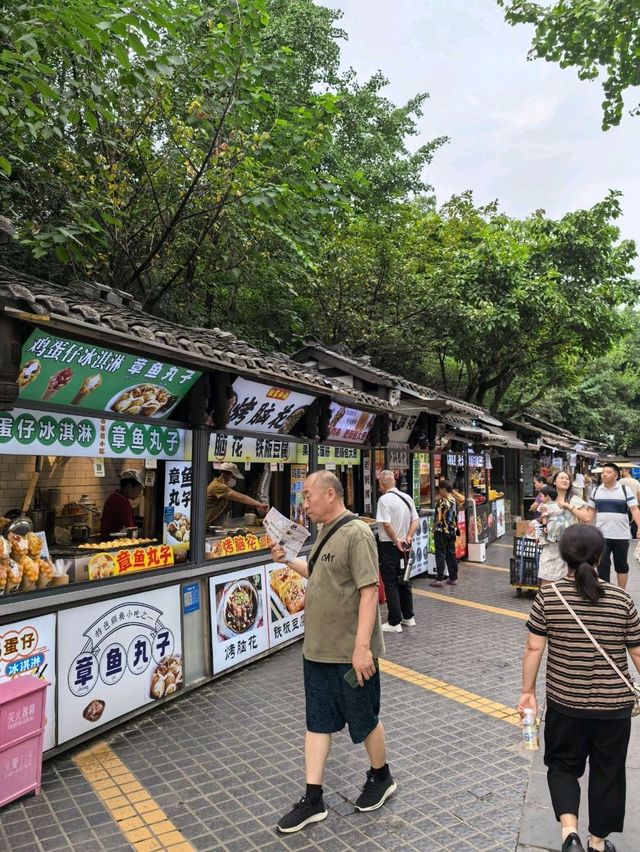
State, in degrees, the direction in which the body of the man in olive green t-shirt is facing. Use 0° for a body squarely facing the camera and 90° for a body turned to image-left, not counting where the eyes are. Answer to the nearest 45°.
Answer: approximately 45°

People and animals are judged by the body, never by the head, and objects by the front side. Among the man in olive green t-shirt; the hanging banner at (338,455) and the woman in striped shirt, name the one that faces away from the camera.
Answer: the woman in striped shirt

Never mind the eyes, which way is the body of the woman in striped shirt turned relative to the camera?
away from the camera

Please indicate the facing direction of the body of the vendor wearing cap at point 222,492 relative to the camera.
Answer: to the viewer's right

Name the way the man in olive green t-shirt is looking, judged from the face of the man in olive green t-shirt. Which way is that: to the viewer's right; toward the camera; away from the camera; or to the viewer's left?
to the viewer's left

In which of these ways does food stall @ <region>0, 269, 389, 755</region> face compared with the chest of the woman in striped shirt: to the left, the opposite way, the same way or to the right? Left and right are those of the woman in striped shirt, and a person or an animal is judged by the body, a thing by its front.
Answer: to the right

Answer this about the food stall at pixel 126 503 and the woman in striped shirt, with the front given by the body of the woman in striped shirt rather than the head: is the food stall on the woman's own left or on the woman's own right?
on the woman's own left

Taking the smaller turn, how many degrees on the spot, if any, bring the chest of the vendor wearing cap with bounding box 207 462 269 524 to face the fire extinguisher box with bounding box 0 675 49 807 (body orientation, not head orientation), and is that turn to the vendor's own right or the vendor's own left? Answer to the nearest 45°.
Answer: approximately 90° to the vendor's own right

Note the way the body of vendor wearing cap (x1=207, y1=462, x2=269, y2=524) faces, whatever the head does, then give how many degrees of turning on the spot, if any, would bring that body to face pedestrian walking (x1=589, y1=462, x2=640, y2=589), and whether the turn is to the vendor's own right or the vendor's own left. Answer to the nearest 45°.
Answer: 0° — they already face them

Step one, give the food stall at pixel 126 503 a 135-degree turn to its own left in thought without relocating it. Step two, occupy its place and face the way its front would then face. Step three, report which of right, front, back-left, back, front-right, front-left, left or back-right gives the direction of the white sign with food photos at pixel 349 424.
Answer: front-right

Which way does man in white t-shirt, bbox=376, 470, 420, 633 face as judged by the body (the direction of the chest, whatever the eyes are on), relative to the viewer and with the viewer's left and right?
facing away from the viewer and to the left of the viewer
